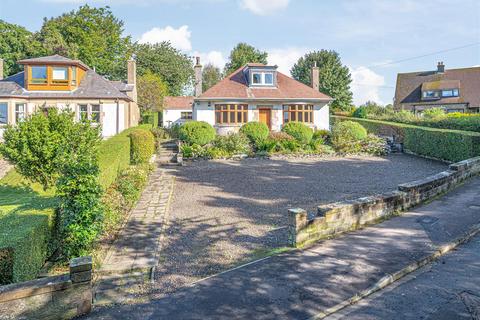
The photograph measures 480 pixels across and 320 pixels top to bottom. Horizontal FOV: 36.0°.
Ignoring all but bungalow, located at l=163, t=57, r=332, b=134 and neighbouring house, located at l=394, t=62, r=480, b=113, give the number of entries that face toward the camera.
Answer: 2

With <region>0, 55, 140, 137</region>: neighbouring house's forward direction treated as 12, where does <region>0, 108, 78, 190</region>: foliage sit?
The foliage is roughly at 12 o'clock from the neighbouring house.

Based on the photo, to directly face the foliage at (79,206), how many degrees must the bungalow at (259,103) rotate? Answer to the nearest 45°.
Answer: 0° — it already faces it

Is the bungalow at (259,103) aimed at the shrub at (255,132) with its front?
yes

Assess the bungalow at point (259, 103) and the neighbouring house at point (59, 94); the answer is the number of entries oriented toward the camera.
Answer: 2

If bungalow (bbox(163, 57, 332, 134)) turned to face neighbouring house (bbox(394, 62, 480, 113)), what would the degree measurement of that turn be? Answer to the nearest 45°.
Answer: approximately 135° to its left

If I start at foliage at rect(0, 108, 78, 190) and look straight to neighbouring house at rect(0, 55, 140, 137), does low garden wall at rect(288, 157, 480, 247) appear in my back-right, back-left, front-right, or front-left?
back-right

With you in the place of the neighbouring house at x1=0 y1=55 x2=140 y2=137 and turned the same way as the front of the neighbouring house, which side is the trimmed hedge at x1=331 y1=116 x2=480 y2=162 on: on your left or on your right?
on your left

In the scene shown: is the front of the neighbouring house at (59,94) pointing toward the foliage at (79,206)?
yes

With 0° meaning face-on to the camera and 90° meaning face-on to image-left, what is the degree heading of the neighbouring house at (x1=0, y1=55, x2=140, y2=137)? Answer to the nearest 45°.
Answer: approximately 0°

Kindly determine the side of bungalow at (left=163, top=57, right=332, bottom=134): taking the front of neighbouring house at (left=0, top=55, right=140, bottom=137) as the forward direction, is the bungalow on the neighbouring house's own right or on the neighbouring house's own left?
on the neighbouring house's own left
